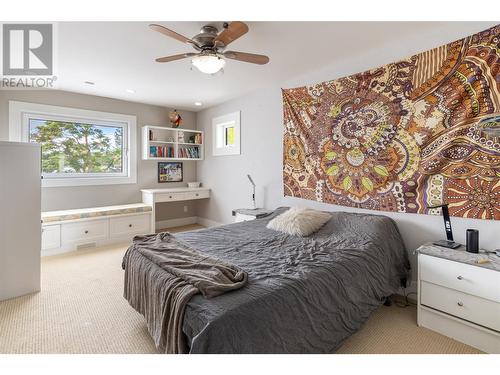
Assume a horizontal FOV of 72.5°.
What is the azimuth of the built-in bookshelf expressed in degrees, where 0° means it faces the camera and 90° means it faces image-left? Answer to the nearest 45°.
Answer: approximately 315°

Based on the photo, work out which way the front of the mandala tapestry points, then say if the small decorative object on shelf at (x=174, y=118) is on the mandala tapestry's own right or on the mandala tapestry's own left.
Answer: on the mandala tapestry's own right

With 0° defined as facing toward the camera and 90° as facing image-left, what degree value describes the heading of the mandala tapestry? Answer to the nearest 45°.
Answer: approximately 45°

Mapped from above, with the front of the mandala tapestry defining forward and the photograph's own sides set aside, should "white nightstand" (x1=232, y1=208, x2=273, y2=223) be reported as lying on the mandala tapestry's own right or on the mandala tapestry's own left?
on the mandala tapestry's own right

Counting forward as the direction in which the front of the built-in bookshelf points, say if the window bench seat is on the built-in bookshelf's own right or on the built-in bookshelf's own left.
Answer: on the built-in bookshelf's own right

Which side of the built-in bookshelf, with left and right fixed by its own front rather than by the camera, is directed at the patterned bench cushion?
right
